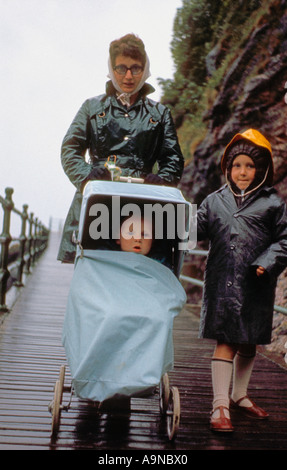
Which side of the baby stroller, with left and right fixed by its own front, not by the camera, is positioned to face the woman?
back

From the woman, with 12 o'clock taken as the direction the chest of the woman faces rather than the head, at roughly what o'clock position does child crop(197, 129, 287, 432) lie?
The child is roughly at 10 o'clock from the woman.

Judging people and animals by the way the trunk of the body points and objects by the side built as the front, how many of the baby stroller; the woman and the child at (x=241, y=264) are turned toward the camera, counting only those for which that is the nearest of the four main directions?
3

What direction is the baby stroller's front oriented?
toward the camera

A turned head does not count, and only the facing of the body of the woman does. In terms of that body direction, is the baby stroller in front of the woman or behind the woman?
in front

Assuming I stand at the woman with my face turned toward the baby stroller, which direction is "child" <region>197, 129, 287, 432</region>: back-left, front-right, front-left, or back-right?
front-left
